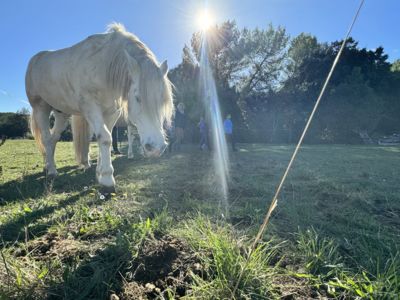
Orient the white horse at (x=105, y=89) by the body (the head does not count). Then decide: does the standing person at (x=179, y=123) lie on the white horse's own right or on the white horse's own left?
on the white horse's own left

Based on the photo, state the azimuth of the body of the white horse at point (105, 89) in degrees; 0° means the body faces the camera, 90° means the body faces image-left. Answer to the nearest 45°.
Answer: approximately 315°
